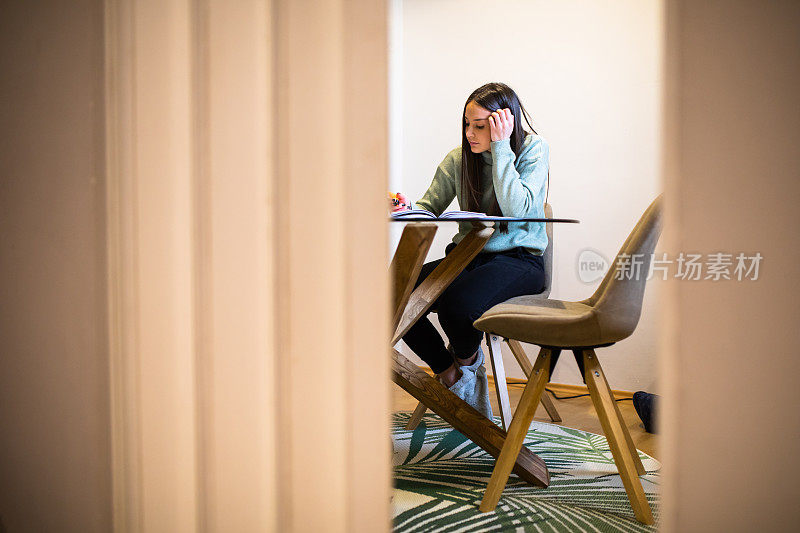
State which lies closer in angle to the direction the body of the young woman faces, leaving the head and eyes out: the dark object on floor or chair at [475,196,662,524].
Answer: the chair

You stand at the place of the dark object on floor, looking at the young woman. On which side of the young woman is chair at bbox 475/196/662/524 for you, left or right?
left

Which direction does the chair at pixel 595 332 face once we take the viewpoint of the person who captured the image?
facing to the left of the viewer

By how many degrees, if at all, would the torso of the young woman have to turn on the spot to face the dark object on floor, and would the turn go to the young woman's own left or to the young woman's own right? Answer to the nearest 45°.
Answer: approximately 180°
